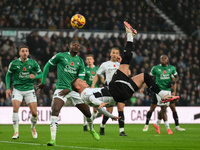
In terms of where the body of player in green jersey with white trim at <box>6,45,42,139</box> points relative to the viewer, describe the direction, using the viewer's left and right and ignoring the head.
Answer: facing the viewer

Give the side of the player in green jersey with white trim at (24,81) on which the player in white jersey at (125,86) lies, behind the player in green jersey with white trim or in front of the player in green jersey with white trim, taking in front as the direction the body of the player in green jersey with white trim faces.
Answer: in front

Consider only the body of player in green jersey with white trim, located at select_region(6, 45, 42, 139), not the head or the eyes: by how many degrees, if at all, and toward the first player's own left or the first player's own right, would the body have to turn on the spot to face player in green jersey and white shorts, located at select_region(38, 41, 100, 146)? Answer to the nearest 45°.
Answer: approximately 45° to the first player's own left
